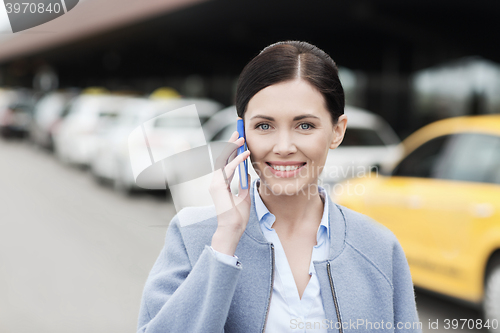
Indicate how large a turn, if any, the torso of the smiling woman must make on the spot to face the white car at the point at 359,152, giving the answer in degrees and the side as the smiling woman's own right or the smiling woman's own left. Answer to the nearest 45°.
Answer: approximately 180°

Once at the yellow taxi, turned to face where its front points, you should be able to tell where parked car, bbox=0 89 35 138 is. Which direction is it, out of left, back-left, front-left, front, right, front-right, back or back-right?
front

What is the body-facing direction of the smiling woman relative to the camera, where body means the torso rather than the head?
toward the camera

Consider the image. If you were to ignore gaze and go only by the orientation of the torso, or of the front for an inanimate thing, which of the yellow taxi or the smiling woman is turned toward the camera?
the smiling woman

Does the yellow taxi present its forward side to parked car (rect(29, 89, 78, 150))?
yes

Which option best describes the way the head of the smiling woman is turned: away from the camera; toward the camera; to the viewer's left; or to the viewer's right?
toward the camera

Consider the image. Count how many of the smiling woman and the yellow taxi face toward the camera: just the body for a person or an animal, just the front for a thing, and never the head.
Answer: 1

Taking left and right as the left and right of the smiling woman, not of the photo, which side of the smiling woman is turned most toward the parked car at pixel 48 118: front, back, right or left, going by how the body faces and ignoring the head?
back

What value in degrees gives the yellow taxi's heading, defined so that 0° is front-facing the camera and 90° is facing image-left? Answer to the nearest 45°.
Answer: approximately 135°

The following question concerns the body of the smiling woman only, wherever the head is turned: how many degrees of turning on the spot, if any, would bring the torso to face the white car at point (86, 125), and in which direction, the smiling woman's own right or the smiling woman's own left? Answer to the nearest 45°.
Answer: approximately 180°

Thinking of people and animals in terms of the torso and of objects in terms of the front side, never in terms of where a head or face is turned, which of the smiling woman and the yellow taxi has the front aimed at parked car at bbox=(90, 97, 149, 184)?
the yellow taxi
